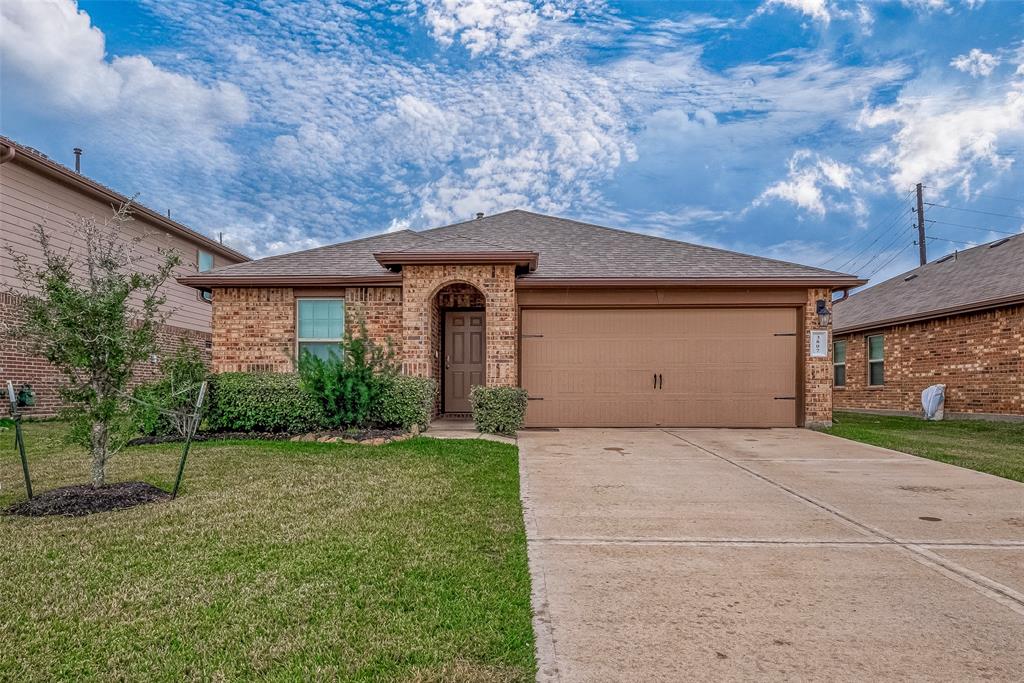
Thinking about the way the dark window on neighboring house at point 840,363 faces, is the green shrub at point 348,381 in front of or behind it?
in front

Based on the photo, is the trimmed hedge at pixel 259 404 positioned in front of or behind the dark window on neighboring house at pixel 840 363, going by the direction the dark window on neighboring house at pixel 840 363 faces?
in front

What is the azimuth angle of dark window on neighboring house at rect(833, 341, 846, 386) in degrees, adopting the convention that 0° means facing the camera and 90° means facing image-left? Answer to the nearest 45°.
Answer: approximately 45°

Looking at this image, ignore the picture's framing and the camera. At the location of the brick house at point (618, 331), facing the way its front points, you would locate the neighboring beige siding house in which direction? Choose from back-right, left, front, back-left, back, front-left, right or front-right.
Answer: right

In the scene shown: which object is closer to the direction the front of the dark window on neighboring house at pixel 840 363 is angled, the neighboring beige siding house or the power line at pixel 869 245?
the neighboring beige siding house

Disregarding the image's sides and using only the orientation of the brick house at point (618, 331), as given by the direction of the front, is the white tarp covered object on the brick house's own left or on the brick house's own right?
on the brick house's own left

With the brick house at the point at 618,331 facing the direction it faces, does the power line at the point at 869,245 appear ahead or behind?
behind

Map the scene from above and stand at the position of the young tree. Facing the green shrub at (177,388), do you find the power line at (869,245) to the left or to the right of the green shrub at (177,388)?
right

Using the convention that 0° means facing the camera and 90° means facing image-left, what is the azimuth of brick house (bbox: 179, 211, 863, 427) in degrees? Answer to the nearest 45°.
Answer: approximately 0°

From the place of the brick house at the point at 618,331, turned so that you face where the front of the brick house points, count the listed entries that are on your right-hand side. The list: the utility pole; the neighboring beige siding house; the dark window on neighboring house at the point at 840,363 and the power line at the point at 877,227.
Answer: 1

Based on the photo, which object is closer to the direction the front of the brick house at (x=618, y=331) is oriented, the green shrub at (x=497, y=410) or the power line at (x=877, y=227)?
the green shrub

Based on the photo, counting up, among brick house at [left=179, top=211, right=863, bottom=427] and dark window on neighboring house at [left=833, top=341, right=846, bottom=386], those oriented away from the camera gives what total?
0
